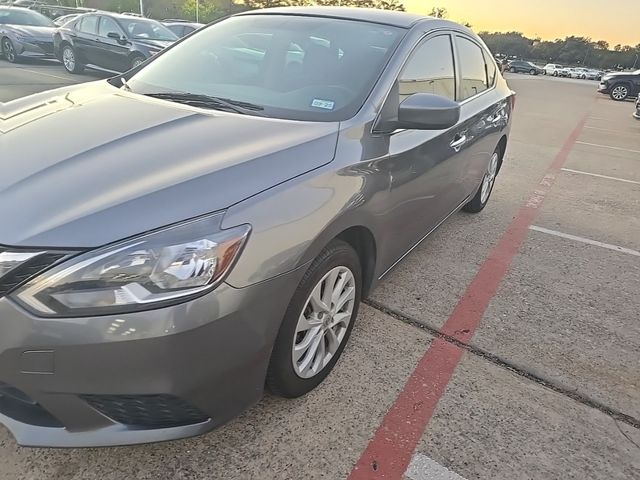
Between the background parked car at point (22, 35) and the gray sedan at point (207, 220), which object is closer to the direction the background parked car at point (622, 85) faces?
the background parked car

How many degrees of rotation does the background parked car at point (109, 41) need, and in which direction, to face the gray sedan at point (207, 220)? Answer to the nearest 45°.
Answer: approximately 45° to its right

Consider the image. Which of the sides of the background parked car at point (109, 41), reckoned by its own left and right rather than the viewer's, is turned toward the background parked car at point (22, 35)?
back

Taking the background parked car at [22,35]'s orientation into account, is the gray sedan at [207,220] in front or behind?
in front

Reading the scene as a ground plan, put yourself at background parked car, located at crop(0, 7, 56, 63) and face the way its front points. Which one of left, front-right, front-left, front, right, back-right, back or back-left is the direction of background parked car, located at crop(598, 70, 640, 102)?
front-left

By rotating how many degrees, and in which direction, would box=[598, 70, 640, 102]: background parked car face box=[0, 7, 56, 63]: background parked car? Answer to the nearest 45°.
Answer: approximately 45° to its left

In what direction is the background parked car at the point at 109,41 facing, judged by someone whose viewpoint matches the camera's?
facing the viewer and to the right of the viewer

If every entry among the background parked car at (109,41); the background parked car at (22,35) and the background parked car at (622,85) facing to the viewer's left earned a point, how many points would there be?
1

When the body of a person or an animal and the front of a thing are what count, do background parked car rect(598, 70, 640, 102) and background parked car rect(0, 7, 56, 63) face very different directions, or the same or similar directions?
very different directions

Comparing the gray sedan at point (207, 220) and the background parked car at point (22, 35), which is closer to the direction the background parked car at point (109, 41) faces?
the gray sedan

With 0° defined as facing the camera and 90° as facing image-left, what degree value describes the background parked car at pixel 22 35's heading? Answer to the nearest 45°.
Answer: approximately 315°

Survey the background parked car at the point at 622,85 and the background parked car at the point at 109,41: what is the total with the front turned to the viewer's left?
1

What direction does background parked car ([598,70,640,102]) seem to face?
to the viewer's left

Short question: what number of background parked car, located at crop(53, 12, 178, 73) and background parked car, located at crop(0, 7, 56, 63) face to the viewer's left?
0

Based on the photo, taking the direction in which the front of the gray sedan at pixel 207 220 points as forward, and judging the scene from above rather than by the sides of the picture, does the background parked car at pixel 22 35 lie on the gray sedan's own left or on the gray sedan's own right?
on the gray sedan's own right

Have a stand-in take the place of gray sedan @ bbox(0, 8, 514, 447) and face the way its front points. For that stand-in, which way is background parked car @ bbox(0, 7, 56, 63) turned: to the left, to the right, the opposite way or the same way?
to the left
